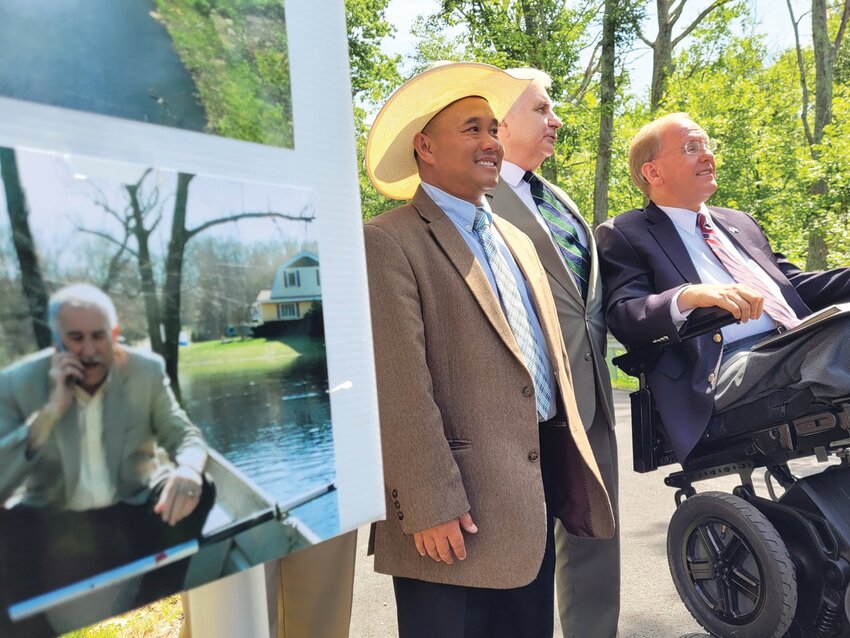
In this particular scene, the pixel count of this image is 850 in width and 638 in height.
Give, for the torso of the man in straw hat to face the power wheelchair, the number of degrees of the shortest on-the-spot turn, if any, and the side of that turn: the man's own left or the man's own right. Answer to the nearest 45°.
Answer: approximately 90° to the man's own left

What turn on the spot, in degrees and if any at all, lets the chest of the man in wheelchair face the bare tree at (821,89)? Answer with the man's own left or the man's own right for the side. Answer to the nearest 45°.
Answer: approximately 135° to the man's own left

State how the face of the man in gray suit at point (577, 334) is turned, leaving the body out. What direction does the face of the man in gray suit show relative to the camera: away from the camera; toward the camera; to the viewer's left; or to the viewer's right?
to the viewer's right

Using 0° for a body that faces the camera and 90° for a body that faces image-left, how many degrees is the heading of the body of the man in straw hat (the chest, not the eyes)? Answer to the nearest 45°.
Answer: approximately 315°

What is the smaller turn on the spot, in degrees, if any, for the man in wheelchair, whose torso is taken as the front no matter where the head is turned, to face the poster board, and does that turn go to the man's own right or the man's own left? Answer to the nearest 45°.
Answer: approximately 45° to the man's own right

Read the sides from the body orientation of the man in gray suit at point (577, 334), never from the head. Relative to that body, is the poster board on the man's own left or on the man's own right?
on the man's own right

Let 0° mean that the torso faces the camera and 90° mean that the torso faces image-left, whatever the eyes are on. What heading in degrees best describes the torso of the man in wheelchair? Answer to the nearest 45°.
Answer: approximately 315°
